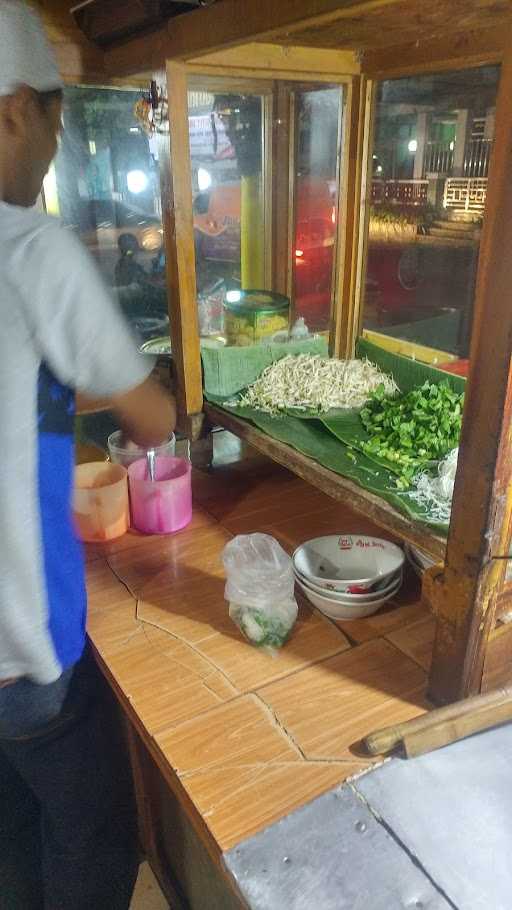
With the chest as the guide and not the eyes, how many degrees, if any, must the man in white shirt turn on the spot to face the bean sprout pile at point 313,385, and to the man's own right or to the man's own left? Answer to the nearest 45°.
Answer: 0° — they already face it

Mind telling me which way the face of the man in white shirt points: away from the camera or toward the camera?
away from the camera

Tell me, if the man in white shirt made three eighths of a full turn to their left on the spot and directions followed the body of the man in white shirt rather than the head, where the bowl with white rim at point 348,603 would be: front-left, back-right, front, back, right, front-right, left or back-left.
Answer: back

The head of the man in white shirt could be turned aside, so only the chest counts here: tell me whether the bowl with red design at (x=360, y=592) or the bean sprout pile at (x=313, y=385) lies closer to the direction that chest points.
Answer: the bean sprout pile

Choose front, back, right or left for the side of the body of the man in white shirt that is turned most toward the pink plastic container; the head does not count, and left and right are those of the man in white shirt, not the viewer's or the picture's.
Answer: front

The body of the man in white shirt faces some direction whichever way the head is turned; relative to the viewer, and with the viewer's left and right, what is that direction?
facing away from the viewer and to the right of the viewer

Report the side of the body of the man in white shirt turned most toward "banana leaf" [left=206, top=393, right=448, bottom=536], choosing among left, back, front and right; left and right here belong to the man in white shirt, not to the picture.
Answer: front
